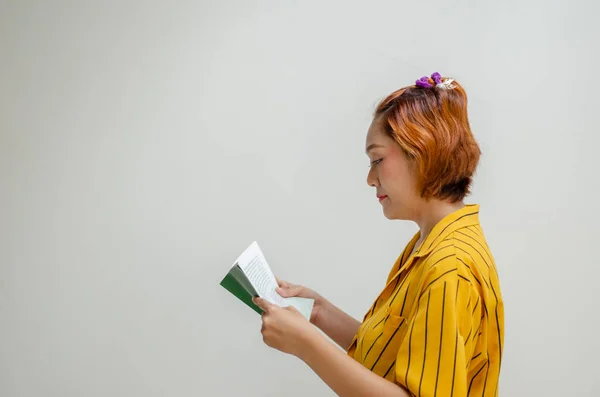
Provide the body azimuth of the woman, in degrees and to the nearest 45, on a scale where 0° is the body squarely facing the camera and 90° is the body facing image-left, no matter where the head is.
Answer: approximately 90°

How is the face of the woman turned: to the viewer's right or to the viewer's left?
to the viewer's left
